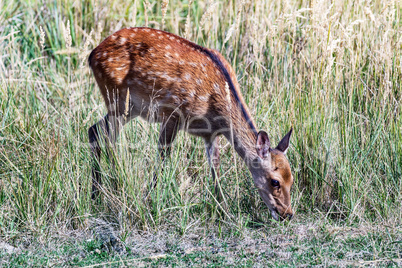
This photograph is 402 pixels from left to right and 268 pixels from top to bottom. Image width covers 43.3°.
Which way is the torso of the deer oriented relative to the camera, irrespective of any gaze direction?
to the viewer's right
